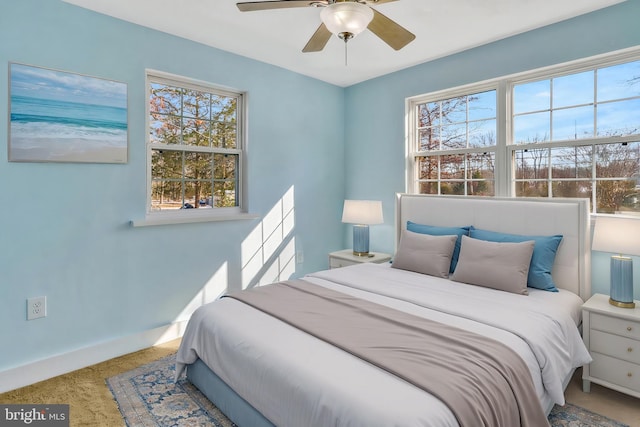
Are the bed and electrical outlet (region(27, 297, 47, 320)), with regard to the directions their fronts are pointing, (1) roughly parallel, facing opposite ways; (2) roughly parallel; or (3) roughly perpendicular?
roughly perpendicular

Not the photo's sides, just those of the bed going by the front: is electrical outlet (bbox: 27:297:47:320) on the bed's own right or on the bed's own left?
on the bed's own right

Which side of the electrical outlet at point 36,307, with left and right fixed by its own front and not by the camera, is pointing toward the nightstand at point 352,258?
left

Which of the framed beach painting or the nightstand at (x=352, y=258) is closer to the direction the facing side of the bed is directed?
the framed beach painting
